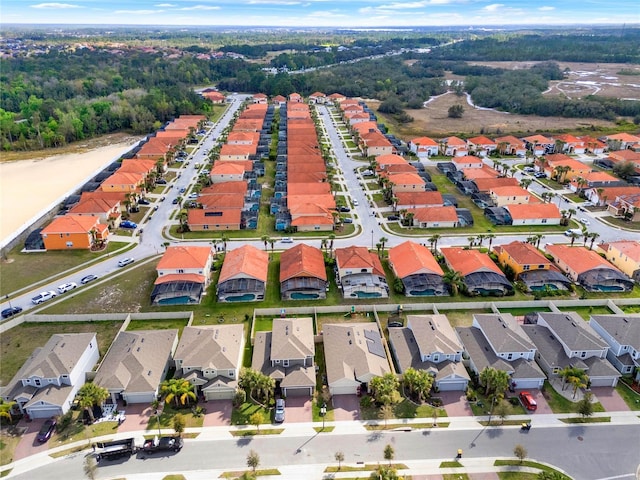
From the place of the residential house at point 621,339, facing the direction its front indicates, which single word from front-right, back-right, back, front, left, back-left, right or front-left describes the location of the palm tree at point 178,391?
right

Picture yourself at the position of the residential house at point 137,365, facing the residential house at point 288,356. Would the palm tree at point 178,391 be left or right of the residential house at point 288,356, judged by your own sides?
right

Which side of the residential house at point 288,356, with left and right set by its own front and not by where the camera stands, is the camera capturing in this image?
front

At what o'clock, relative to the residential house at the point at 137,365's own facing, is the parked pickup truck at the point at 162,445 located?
The parked pickup truck is roughly at 12 o'clock from the residential house.

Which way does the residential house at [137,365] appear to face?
toward the camera

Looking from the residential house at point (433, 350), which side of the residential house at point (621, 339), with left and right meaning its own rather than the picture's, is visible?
right

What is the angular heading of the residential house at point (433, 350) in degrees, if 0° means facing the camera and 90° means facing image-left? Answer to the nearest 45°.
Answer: approximately 0°

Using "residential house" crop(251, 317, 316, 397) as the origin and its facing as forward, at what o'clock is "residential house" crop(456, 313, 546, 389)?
"residential house" crop(456, 313, 546, 389) is roughly at 9 o'clock from "residential house" crop(251, 317, 316, 397).
